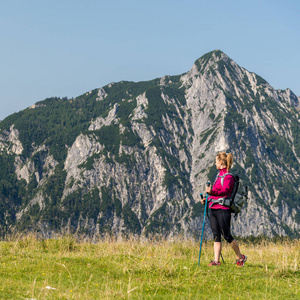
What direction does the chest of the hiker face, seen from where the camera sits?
to the viewer's left
